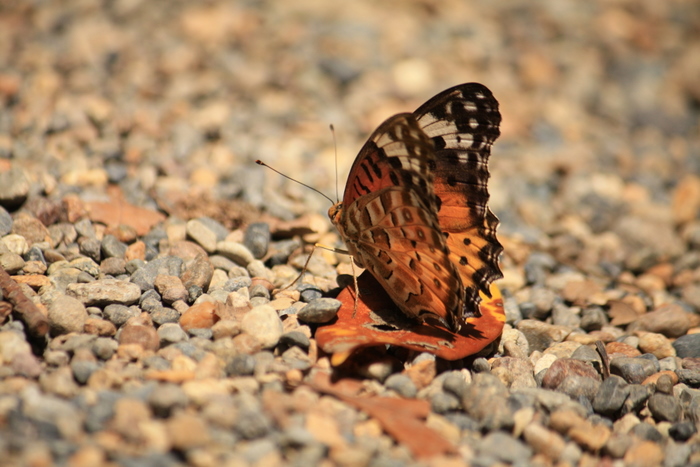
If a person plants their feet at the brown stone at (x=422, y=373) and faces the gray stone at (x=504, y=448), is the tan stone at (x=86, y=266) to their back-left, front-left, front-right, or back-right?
back-right

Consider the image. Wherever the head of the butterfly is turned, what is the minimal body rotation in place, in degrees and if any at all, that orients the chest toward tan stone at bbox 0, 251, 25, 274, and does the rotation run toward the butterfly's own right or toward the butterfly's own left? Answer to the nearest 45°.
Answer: approximately 45° to the butterfly's own left

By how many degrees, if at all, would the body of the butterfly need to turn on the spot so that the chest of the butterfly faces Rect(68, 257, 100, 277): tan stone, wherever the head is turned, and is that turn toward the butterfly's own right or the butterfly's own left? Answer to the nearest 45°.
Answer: approximately 45° to the butterfly's own left

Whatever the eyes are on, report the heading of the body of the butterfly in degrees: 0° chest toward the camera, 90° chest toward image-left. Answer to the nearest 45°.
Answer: approximately 135°

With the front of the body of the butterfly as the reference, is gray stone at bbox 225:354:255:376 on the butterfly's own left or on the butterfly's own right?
on the butterfly's own left

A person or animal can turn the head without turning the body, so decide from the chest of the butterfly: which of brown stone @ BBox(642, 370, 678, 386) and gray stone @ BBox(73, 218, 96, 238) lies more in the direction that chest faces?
the gray stone

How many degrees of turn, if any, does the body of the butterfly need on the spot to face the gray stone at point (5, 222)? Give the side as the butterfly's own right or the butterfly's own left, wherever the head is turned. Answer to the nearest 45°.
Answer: approximately 45° to the butterfly's own left

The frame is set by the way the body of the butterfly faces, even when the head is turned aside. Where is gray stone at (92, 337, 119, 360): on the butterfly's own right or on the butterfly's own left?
on the butterfly's own left
